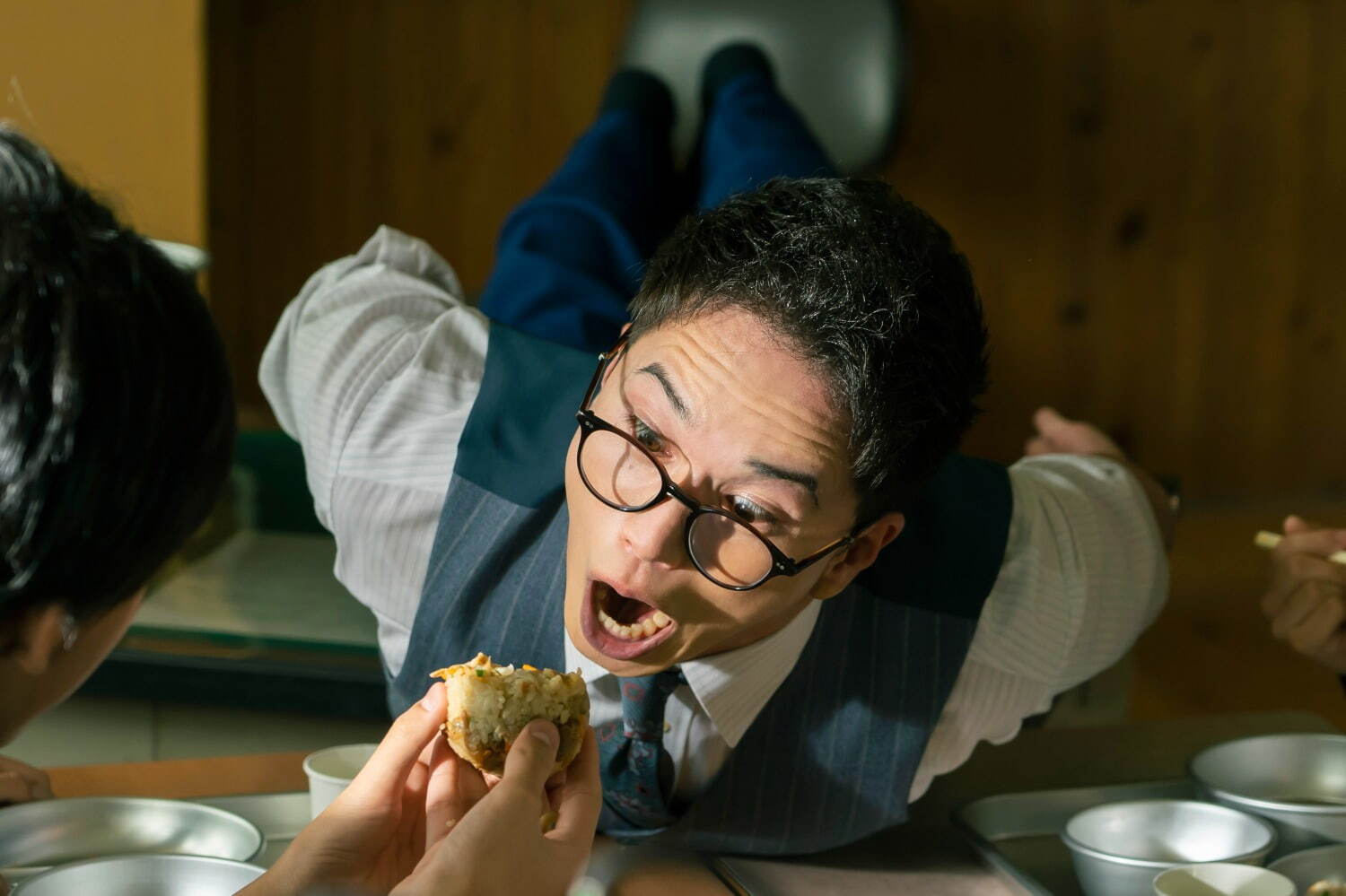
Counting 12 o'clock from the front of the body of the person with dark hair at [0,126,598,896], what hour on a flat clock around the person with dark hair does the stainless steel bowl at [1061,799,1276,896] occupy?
The stainless steel bowl is roughly at 1 o'clock from the person with dark hair.

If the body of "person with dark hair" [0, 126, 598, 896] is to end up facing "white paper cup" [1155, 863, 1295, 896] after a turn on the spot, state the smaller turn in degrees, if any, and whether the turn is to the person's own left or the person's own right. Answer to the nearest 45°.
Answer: approximately 45° to the person's own right

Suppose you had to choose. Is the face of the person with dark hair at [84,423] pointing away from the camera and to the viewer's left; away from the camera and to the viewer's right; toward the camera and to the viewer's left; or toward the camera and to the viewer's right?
away from the camera and to the viewer's right

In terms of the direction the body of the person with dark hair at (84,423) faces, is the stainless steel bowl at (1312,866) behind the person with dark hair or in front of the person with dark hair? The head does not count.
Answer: in front

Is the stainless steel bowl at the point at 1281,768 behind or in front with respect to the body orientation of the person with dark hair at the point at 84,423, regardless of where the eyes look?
in front

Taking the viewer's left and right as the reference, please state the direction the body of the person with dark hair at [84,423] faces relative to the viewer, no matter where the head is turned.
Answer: facing away from the viewer and to the right of the viewer
